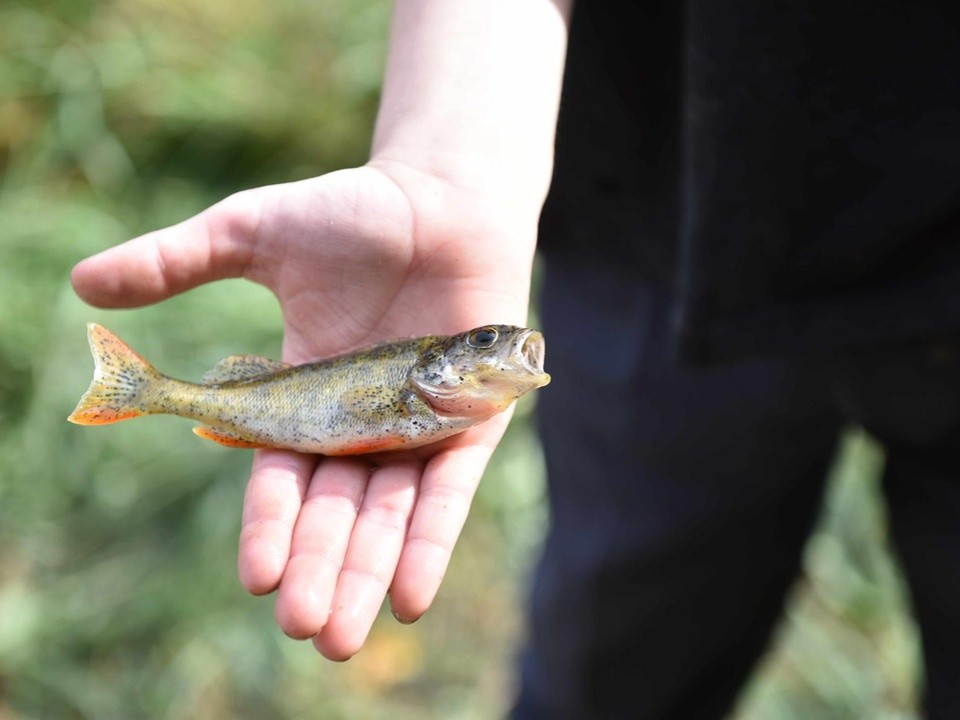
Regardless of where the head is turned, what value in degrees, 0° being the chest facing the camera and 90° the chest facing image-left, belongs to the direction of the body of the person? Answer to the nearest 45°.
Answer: approximately 0°
